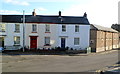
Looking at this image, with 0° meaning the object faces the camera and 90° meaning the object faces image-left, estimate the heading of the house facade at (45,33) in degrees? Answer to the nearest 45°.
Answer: approximately 0°
